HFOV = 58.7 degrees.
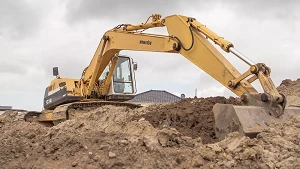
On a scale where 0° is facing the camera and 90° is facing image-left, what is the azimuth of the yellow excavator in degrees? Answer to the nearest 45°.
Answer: approximately 315°

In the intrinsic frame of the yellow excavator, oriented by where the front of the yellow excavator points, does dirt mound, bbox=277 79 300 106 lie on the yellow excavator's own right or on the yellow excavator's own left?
on the yellow excavator's own left
